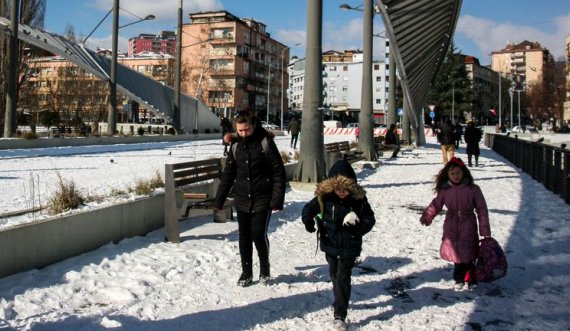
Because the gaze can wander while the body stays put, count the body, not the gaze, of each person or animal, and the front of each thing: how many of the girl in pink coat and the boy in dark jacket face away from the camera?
0

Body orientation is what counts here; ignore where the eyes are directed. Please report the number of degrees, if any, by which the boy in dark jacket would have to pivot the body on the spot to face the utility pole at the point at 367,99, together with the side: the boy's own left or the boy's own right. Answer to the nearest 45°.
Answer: approximately 180°

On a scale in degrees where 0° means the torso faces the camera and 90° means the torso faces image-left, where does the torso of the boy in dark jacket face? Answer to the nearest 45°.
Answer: approximately 0°

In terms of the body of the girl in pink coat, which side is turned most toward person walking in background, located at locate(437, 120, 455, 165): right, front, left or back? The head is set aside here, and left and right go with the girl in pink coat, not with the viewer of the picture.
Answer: back

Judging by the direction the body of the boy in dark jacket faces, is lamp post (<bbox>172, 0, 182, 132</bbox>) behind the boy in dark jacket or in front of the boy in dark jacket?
behind
